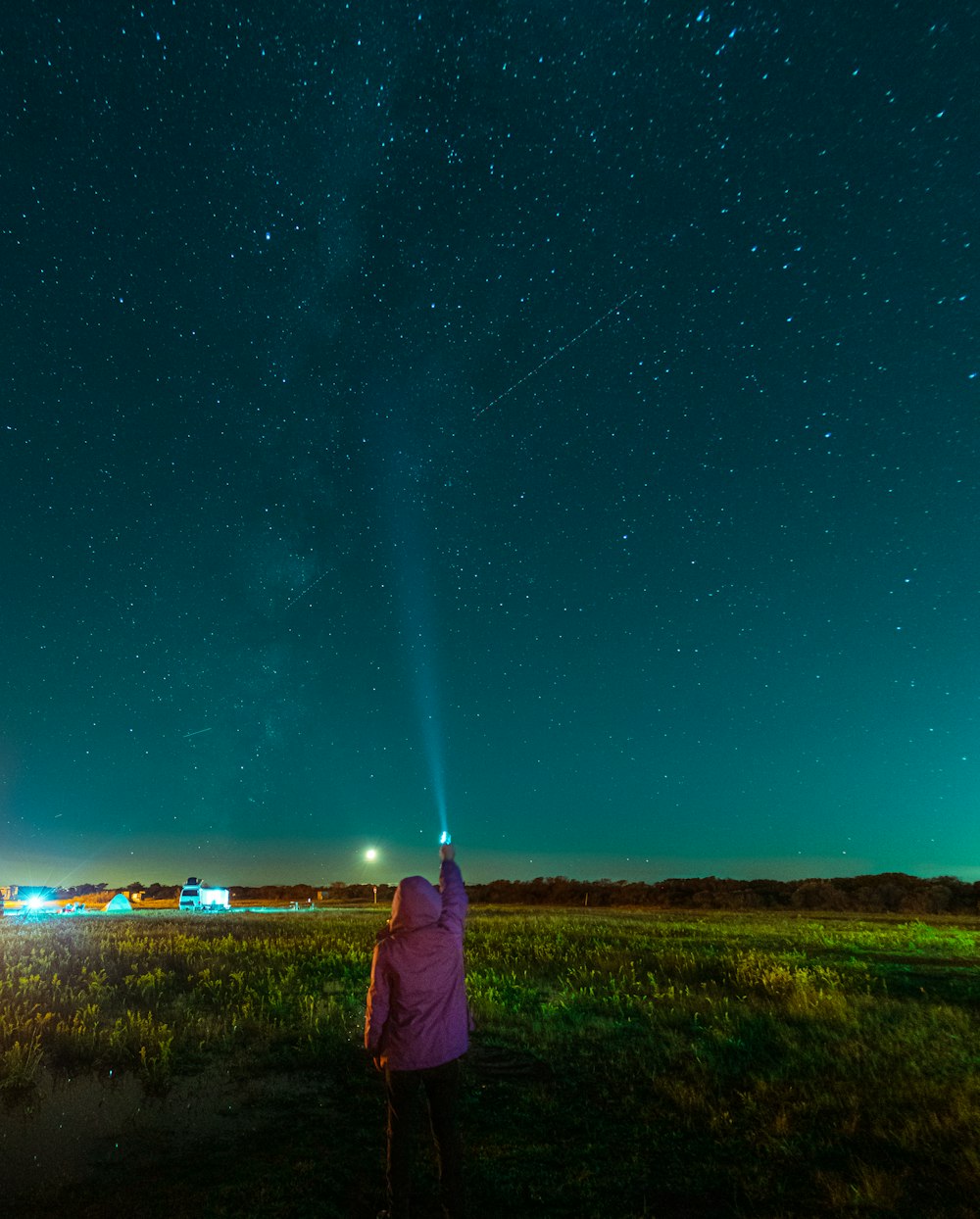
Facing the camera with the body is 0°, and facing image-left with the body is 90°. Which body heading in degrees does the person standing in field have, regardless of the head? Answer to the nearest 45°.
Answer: approximately 180°
